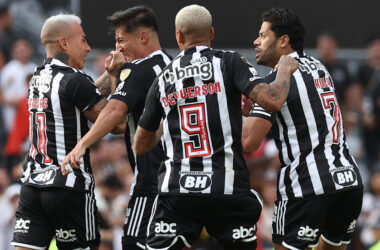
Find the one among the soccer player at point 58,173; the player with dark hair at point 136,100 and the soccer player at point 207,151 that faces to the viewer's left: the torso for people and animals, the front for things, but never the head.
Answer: the player with dark hair

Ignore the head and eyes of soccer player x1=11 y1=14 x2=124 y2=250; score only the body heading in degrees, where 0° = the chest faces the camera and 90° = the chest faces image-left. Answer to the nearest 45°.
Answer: approximately 225°

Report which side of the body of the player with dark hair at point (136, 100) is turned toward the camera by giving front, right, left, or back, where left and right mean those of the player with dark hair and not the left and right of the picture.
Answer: left

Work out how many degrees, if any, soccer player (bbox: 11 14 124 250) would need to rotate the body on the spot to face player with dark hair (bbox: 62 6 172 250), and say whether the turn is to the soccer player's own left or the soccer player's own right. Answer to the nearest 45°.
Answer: approximately 45° to the soccer player's own right

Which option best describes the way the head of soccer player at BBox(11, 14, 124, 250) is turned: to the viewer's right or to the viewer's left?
to the viewer's right

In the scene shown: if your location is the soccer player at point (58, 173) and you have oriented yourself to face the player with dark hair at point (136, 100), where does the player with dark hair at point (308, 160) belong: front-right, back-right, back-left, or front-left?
front-right

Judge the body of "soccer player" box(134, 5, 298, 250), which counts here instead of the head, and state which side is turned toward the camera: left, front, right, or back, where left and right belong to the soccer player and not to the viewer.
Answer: back

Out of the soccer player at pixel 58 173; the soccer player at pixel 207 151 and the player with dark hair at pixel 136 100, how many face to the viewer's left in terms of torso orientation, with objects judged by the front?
1

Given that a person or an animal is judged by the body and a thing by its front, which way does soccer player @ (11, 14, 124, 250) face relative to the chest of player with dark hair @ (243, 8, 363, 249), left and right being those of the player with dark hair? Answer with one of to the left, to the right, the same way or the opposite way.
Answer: to the right

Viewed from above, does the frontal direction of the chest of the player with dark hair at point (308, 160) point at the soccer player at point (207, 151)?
no

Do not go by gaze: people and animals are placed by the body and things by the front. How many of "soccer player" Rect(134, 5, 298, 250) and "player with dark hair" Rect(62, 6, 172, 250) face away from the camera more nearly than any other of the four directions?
1

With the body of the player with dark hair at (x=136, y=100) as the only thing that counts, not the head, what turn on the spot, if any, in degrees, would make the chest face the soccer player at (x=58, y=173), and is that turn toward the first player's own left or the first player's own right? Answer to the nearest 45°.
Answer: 0° — they already face them

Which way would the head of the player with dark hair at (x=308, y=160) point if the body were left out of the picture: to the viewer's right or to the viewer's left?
to the viewer's left

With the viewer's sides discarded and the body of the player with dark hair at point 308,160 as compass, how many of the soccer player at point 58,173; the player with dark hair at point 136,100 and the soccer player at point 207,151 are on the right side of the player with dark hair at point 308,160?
0
